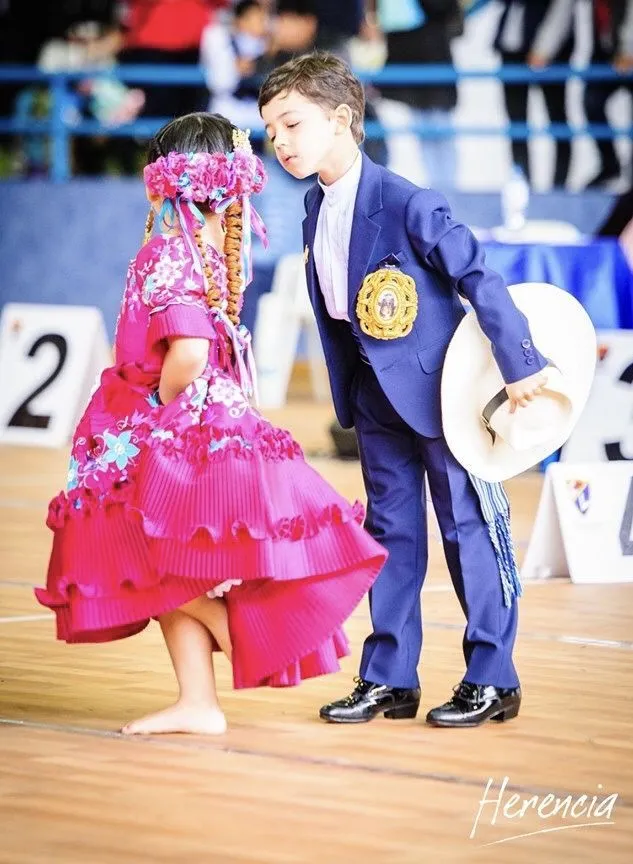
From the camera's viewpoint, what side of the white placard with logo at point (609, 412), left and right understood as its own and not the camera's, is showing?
front

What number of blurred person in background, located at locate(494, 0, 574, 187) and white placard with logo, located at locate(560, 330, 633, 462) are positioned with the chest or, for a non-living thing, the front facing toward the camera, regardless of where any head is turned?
2

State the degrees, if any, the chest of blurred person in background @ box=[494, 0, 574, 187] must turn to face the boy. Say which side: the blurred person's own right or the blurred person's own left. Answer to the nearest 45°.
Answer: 0° — they already face them

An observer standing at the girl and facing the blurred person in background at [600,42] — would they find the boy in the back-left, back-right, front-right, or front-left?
front-right

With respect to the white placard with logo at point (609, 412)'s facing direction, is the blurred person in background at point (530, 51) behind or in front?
behind

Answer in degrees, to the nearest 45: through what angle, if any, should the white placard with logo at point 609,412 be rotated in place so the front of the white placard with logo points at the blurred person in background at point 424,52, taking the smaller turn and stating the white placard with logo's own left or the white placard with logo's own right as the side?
approximately 180°

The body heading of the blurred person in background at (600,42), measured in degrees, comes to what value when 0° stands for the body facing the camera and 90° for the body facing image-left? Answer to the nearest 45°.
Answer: approximately 45°

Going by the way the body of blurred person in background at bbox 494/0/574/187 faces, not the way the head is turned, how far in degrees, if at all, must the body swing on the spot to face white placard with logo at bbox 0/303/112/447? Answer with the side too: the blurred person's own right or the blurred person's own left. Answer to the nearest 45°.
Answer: approximately 45° to the blurred person's own right

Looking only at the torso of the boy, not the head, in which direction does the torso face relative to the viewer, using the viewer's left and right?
facing the viewer and to the left of the viewer

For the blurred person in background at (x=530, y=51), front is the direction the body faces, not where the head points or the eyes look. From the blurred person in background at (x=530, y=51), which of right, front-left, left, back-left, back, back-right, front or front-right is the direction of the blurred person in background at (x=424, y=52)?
right

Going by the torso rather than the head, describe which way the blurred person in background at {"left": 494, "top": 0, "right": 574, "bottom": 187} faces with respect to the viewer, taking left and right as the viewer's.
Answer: facing the viewer

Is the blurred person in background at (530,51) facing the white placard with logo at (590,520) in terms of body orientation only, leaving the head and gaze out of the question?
yes

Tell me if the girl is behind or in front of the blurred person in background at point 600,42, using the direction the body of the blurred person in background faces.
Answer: in front

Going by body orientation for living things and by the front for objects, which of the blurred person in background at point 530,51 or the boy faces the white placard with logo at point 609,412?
the blurred person in background
